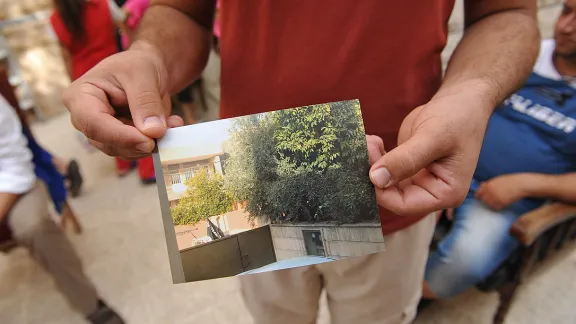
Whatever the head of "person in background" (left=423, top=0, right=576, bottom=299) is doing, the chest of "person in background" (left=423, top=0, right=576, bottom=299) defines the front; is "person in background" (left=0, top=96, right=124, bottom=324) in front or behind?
in front

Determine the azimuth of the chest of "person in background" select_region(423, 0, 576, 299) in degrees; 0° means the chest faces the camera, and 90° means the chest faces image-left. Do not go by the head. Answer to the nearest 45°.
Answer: approximately 45°
